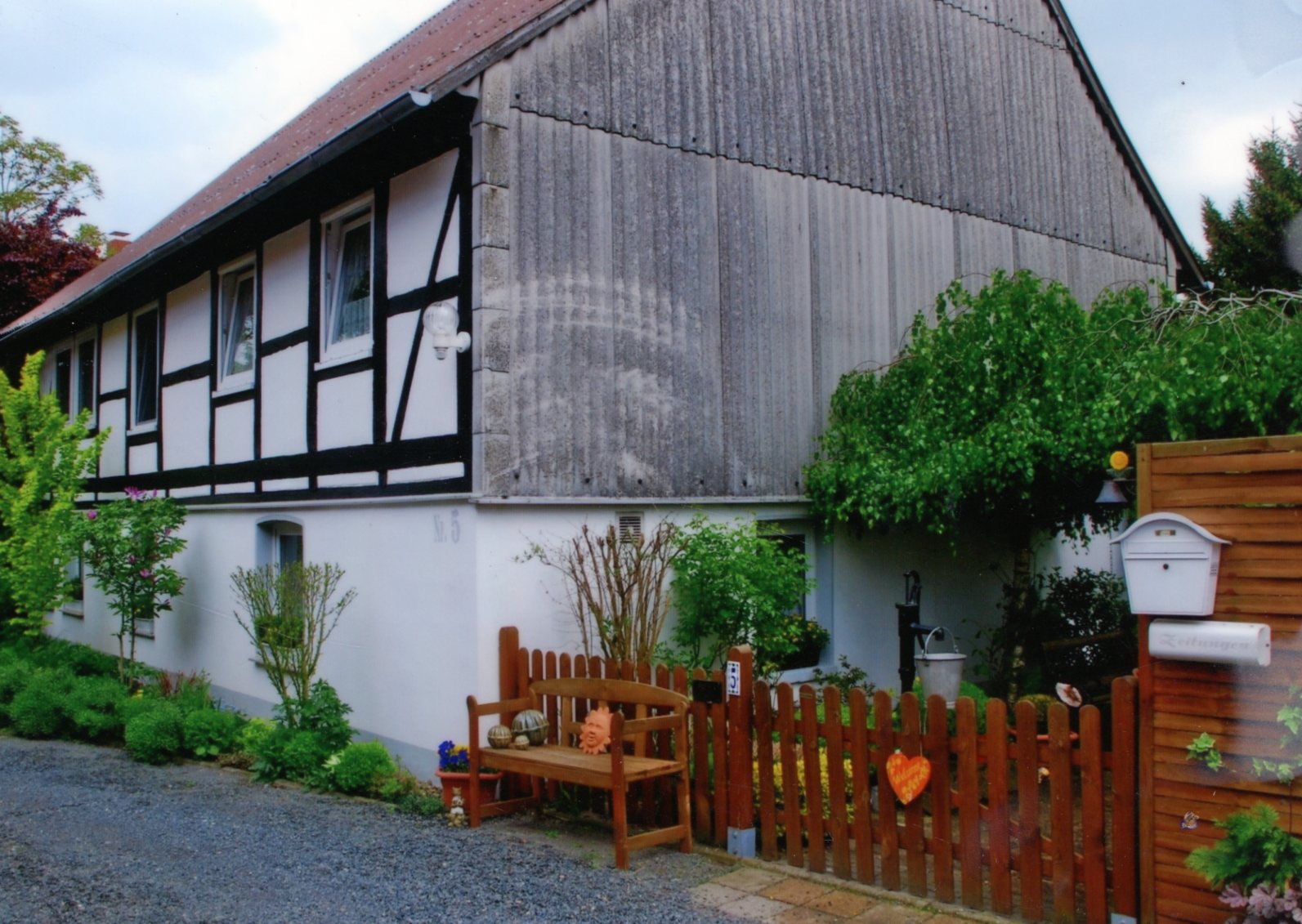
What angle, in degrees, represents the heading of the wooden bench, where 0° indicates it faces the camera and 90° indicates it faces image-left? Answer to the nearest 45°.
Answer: approximately 45°

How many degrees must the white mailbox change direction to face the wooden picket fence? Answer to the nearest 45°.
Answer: approximately 135° to its right

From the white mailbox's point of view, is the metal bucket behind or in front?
behind

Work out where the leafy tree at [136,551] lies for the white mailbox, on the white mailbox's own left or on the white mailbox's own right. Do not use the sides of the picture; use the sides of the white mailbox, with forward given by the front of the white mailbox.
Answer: on the white mailbox's own right

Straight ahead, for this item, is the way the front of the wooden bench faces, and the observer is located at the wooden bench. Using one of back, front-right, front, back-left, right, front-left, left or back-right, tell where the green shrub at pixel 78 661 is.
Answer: right

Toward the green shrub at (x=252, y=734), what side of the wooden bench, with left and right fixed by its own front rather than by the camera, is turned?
right

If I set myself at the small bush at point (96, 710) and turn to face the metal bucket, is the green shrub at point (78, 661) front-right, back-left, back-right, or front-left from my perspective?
back-left

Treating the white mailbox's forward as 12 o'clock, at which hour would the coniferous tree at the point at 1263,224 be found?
The coniferous tree is roughly at 6 o'clock from the white mailbox.

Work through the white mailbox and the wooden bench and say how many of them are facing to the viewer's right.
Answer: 0

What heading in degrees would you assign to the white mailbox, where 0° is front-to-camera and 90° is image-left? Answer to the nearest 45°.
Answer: approximately 0°

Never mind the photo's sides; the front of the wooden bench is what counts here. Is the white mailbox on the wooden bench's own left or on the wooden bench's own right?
on the wooden bench's own left

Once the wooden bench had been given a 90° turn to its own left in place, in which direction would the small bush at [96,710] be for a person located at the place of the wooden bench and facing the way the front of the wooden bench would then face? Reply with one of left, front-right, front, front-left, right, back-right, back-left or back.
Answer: back
